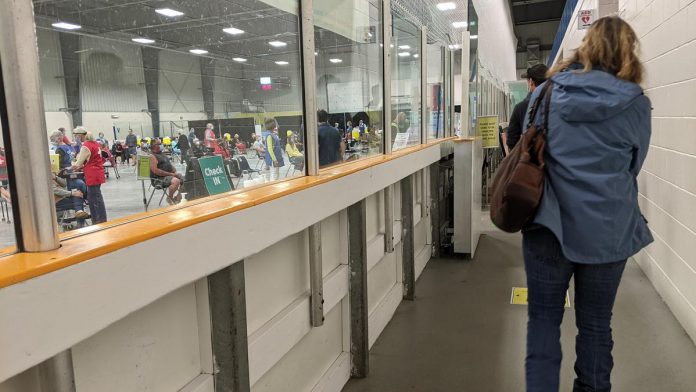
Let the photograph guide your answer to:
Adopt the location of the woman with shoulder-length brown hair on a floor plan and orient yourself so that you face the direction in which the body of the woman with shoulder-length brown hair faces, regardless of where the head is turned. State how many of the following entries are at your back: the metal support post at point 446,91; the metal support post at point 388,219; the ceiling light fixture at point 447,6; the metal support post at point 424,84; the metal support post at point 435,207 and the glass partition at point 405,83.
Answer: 0

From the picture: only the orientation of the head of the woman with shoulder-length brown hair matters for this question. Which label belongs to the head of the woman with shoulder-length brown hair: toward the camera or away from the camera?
away from the camera

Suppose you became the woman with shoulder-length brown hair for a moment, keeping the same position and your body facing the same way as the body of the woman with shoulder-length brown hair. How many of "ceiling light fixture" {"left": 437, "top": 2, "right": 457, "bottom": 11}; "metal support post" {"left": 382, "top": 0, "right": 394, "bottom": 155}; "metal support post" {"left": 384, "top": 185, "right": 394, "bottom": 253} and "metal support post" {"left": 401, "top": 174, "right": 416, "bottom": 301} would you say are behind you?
0

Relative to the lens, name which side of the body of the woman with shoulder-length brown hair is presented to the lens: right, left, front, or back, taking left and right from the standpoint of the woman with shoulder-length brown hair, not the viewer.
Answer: back

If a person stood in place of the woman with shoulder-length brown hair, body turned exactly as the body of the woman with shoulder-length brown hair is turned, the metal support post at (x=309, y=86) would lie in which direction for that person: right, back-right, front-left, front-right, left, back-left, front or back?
left

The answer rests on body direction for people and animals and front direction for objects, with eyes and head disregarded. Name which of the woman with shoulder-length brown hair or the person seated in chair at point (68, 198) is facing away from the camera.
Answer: the woman with shoulder-length brown hair
